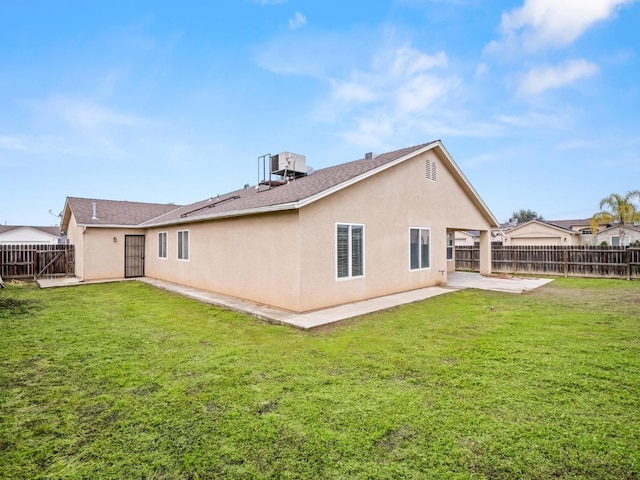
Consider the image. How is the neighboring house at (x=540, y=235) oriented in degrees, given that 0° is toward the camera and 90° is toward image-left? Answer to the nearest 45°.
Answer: approximately 0°

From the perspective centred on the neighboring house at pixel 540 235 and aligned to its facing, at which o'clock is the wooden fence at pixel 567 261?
The wooden fence is roughly at 12 o'clock from the neighboring house.

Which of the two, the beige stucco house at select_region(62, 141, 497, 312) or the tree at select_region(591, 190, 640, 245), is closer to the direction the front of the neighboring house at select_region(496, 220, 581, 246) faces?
the beige stucco house

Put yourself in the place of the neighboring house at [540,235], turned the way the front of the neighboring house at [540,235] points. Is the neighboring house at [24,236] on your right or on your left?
on your right

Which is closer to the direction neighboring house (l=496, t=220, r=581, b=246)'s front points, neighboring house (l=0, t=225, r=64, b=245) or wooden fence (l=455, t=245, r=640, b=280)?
the wooden fence

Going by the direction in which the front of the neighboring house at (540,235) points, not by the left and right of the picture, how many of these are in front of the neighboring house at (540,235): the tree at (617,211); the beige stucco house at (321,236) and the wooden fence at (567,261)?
2

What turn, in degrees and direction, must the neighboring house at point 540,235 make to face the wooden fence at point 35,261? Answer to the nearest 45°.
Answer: approximately 45° to its right

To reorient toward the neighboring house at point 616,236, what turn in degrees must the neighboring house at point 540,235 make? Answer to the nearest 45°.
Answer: approximately 135° to its left
